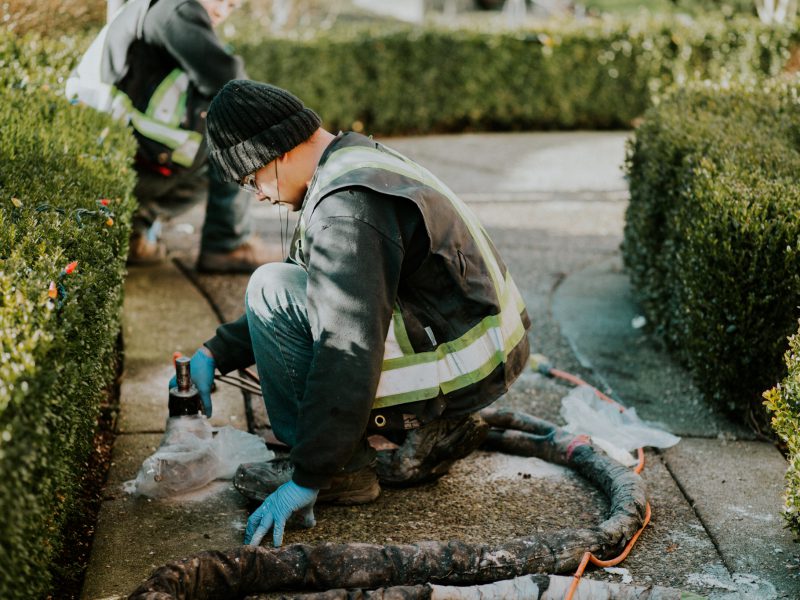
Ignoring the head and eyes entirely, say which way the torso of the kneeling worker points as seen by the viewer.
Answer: to the viewer's left

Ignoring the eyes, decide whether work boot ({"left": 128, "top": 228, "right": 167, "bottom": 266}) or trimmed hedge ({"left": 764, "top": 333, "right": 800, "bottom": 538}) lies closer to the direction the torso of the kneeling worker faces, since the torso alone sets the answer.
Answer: the work boot

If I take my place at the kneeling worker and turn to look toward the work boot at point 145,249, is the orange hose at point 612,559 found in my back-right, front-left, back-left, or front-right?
back-right

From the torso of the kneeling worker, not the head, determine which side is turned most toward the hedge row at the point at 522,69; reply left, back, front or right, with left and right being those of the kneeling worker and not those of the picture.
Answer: right

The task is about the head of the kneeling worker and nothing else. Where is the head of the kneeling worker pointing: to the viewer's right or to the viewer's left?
to the viewer's left

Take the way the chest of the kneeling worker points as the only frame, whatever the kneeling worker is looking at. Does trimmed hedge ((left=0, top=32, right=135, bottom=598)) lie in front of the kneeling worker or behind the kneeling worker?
in front

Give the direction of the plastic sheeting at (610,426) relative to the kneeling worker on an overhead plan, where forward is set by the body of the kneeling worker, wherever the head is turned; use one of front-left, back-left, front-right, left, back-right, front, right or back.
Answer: back-right

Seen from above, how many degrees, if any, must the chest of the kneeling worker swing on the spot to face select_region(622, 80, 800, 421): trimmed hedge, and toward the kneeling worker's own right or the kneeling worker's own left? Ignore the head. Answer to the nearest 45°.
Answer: approximately 135° to the kneeling worker's own right
